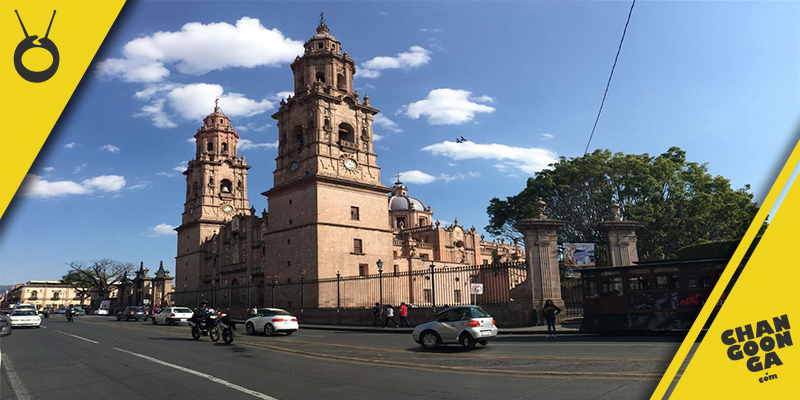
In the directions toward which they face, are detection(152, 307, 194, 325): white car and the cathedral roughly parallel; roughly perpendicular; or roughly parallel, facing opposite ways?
roughly perpendicular

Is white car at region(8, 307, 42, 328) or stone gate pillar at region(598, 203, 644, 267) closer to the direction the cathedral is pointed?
the white car

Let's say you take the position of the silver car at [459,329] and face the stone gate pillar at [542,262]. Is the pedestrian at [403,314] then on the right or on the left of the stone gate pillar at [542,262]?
left

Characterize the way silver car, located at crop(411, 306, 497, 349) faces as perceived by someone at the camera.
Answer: facing away from the viewer and to the left of the viewer

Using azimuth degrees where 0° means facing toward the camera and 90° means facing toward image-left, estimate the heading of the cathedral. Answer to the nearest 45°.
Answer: approximately 45°

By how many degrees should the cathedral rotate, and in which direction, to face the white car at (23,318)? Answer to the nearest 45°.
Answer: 0° — it already faces it
